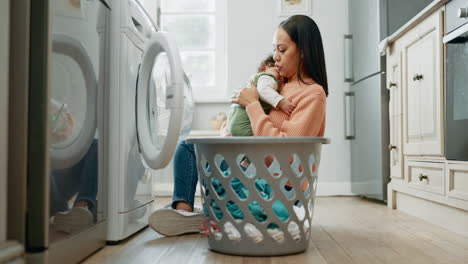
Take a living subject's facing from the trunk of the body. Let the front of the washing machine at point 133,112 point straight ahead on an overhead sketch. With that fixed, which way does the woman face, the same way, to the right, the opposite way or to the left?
the opposite way

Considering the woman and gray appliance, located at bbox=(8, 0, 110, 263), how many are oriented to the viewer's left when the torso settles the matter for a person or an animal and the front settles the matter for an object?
1

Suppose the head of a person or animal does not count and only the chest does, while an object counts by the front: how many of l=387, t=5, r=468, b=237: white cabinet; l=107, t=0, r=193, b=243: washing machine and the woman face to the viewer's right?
1

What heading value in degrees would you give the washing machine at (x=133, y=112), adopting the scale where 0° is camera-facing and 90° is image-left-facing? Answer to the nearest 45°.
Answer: approximately 270°

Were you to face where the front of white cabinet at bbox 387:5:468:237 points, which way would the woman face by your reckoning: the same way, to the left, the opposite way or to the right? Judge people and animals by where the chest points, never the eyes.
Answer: the same way

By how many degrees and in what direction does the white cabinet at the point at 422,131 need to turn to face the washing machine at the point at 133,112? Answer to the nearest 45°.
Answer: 0° — it already faces it

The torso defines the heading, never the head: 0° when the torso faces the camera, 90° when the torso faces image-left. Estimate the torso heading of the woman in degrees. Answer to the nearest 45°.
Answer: approximately 90°

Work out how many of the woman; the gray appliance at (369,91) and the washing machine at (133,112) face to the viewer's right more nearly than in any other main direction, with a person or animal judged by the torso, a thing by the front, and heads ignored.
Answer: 1

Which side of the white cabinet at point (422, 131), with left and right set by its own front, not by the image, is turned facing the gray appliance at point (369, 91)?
right

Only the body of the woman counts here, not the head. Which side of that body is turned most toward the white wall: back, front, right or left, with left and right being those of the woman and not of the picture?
right

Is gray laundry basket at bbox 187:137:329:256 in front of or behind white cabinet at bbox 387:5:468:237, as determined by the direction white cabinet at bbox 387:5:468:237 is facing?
in front

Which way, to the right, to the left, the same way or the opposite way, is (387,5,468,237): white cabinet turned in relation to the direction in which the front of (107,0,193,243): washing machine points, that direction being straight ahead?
the opposite way

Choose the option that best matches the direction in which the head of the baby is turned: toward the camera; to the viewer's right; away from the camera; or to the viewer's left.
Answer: to the viewer's right
